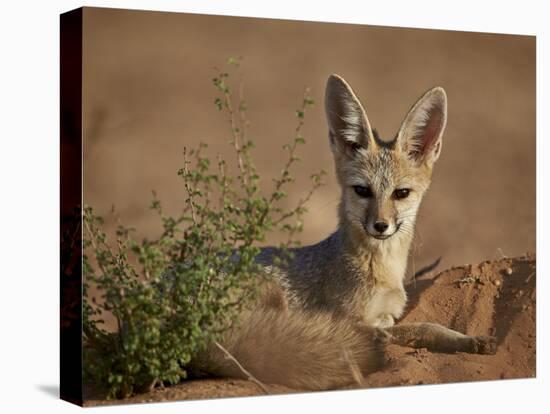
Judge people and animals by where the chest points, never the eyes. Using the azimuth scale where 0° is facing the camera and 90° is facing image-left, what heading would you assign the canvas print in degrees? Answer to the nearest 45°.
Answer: approximately 315°
